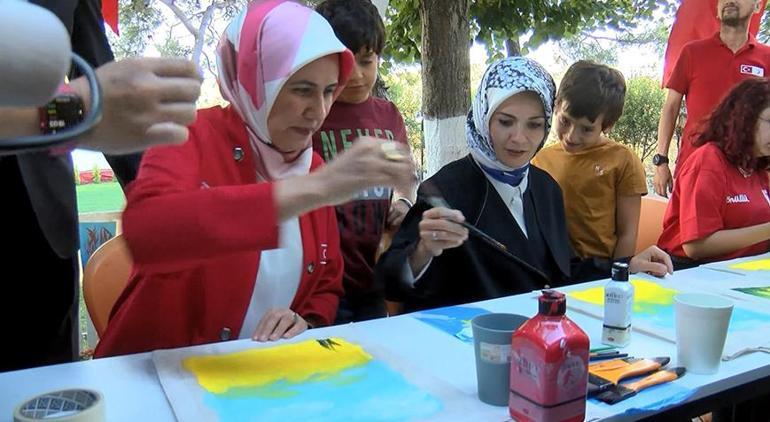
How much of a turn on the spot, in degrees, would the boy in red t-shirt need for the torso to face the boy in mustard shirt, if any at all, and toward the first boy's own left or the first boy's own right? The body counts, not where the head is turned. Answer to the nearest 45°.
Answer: approximately 90° to the first boy's own left

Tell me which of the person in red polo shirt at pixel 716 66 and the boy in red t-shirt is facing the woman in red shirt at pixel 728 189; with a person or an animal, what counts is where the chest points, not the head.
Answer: the person in red polo shirt

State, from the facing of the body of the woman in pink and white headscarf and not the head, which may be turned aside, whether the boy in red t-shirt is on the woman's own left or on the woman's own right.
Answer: on the woman's own left

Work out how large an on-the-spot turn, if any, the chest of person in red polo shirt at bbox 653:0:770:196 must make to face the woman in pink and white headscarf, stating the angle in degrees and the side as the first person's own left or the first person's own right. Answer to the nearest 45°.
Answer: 0° — they already face them

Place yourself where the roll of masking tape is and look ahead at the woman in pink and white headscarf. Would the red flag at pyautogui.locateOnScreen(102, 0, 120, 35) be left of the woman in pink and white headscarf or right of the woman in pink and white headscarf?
left

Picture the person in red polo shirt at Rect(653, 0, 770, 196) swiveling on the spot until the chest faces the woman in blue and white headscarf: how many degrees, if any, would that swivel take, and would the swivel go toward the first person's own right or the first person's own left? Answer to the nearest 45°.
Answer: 0° — they already face them

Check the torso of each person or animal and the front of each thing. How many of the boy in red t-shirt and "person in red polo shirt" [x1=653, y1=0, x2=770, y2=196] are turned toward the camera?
2

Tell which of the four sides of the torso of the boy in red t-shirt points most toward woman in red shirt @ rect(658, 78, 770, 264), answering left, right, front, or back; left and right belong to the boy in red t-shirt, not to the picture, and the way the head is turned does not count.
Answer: left

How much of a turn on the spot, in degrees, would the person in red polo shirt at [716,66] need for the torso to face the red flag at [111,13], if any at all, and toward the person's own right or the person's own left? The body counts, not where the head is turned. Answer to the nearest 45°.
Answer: approximately 45° to the person's own right

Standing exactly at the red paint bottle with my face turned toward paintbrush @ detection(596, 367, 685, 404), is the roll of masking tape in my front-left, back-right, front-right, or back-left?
back-left
